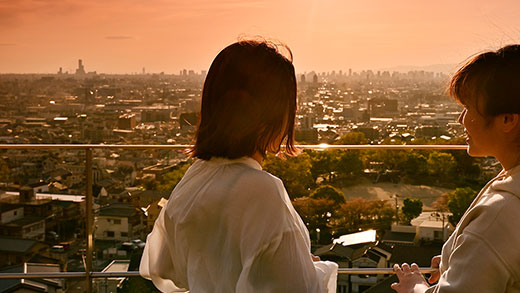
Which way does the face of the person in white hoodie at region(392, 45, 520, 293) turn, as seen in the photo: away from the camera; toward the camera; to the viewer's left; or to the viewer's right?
to the viewer's left

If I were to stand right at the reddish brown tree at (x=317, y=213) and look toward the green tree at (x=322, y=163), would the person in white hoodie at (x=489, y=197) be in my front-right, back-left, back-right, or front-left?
back-right

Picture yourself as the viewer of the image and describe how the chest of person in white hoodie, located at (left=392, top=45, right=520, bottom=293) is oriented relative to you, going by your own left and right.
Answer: facing to the left of the viewer

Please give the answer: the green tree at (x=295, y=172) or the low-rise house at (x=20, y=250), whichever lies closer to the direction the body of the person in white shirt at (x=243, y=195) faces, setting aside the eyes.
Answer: the green tree

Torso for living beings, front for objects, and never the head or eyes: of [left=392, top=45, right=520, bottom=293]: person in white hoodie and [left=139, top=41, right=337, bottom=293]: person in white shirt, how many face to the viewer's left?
1

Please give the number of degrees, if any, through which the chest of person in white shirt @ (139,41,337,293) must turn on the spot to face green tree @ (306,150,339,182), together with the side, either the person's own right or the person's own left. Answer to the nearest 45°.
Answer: approximately 45° to the person's own left

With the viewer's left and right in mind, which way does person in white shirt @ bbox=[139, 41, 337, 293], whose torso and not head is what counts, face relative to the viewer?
facing away from the viewer and to the right of the viewer

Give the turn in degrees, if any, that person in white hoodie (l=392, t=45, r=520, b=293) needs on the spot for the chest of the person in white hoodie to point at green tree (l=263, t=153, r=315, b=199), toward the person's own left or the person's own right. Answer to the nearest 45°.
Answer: approximately 45° to the person's own right

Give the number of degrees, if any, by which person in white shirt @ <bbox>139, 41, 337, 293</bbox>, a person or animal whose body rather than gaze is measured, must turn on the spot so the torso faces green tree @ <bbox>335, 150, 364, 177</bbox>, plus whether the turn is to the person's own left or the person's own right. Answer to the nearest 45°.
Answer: approximately 45° to the person's own left

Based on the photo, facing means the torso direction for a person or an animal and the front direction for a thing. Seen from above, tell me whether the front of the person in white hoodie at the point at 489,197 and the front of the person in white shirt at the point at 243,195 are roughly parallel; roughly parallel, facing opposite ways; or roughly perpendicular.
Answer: roughly perpendicular

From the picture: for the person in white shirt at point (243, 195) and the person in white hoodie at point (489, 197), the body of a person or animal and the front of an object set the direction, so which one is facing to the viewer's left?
the person in white hoodie at point (489, 197)
